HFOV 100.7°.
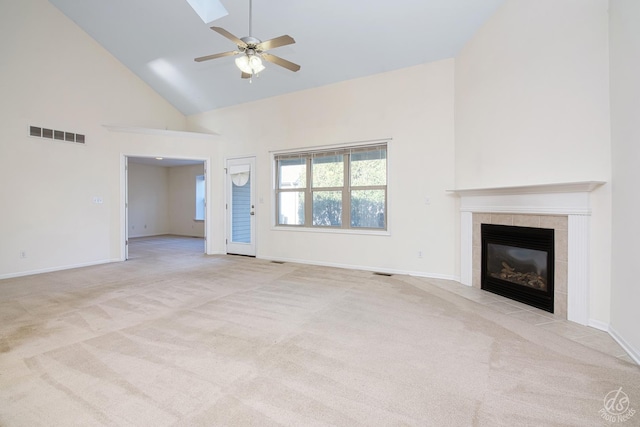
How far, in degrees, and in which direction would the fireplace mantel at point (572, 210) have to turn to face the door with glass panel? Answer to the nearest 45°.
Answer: approximately 45° to its right

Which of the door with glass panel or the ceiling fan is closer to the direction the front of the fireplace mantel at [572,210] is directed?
the ceiling fan

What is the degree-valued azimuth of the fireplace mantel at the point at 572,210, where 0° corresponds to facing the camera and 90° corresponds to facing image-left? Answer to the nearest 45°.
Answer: approximately 45°

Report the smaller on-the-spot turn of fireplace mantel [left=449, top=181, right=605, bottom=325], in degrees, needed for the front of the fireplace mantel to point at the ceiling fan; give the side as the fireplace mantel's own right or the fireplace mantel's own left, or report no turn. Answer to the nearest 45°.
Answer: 0° — it already faces it
